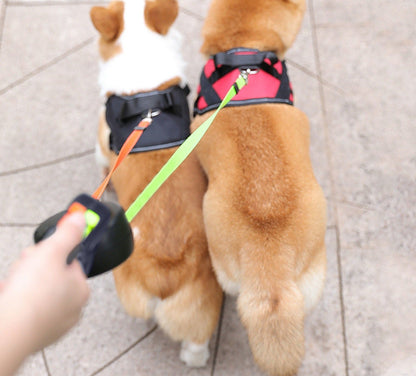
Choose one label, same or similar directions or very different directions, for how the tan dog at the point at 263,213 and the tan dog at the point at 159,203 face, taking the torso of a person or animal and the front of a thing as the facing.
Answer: same or similar directions

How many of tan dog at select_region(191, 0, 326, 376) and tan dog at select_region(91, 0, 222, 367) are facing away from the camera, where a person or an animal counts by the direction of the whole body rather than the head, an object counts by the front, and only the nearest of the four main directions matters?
2

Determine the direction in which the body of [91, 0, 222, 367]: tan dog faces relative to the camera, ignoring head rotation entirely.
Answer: away from the camera

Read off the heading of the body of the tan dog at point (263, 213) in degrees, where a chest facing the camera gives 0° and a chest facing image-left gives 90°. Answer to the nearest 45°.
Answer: approximately 180°
